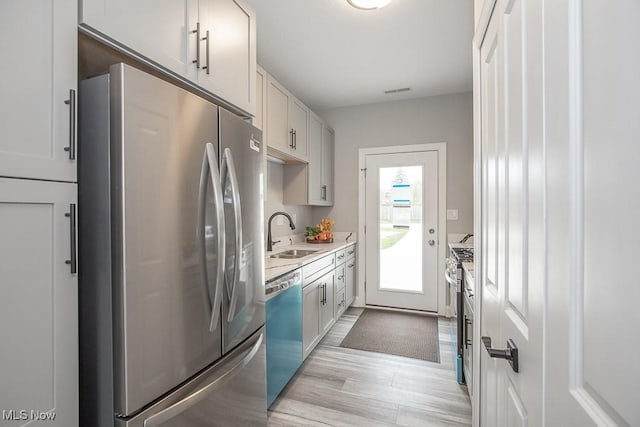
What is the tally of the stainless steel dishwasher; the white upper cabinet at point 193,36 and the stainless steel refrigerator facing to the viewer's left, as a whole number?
0

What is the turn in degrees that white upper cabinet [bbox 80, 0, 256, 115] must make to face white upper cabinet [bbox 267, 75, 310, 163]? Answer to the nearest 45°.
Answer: approximately 90° to its left

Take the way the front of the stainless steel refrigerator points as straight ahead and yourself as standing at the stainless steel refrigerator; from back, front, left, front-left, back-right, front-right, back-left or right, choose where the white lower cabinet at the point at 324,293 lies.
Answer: left

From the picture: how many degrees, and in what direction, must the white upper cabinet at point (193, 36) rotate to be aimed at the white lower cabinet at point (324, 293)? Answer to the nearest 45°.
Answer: approximately 90° to its left

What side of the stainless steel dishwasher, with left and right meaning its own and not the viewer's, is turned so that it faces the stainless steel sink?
left

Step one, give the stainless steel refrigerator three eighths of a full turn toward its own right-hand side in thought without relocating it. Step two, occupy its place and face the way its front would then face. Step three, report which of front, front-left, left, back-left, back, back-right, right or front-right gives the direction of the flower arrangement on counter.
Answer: back-right

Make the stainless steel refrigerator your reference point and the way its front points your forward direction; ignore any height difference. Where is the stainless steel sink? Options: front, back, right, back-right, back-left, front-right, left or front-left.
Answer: left

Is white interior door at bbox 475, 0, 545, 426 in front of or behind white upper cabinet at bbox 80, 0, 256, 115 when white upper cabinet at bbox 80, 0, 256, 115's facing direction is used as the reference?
in front

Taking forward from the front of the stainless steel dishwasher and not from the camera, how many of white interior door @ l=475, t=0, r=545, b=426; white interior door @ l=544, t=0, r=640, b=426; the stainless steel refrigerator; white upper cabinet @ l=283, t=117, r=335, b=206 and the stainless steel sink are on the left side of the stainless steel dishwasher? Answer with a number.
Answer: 2

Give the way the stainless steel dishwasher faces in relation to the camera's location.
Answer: facing to the right of the viewer

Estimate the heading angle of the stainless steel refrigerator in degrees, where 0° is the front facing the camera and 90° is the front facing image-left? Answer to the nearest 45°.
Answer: approximately 315°
